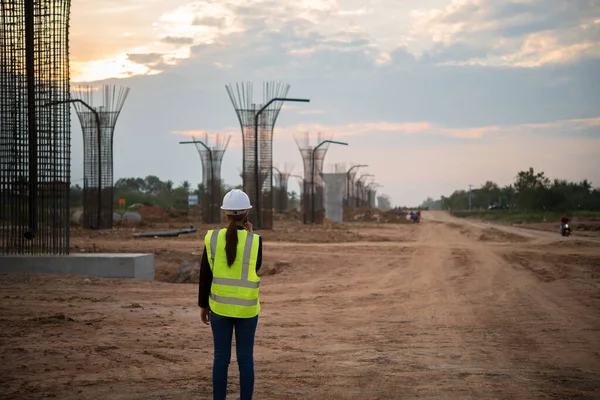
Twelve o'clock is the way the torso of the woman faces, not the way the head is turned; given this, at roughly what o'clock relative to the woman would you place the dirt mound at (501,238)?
The dirt mound is roughly at 1 o'clock from the woman.

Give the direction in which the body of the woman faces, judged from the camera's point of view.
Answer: away from the camera

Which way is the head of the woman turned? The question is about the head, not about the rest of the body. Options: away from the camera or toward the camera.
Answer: away from the camera

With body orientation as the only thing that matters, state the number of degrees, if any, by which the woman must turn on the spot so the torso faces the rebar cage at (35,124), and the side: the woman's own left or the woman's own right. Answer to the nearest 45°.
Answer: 0° — they already face it

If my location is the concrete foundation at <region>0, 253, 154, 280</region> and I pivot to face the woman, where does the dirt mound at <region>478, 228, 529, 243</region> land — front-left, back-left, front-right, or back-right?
back-left

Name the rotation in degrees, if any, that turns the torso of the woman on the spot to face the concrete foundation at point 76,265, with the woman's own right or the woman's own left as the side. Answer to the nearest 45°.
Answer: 0° — they already face it
